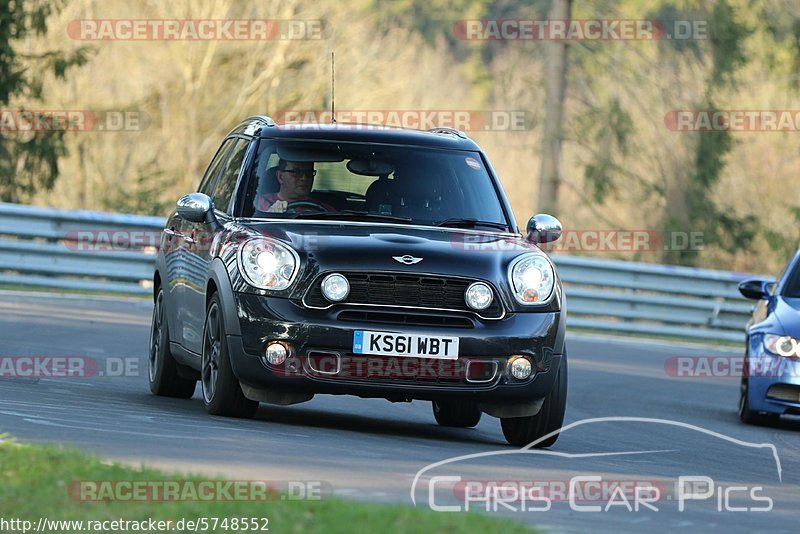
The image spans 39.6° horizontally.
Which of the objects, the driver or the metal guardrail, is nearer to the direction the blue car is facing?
the driver

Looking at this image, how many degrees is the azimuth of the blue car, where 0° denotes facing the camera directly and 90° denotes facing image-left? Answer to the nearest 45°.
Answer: approximately 0°

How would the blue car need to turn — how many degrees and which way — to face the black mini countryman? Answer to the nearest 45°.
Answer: approximately 45° to its right

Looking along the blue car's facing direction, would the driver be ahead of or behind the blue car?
ahead

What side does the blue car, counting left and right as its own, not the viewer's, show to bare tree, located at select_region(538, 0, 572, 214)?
back

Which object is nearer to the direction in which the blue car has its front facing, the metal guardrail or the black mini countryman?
the black mini countryman

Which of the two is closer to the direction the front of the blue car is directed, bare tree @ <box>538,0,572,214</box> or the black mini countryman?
the black mini countryman

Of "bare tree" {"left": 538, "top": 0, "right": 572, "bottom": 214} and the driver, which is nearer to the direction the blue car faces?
the driver
